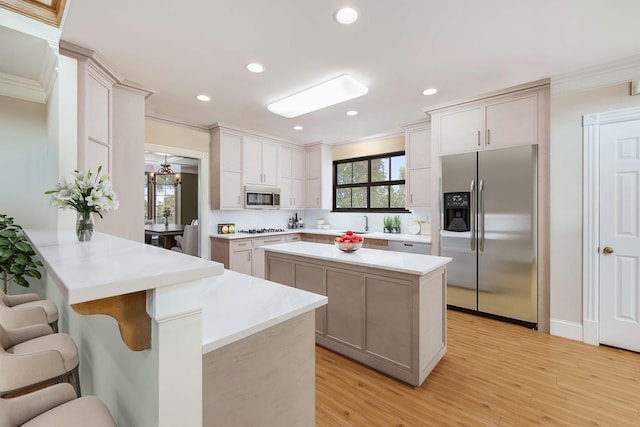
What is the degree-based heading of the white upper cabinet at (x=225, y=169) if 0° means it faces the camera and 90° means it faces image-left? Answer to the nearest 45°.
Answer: approximately 315°

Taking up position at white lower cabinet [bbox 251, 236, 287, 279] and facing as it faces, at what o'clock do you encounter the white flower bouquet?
The white flower bouquet is roughly at 2 o'clock from the white lower cabinet.

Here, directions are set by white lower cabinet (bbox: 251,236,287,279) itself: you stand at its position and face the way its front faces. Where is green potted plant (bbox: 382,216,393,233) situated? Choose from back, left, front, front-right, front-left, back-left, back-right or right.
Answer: front-left
